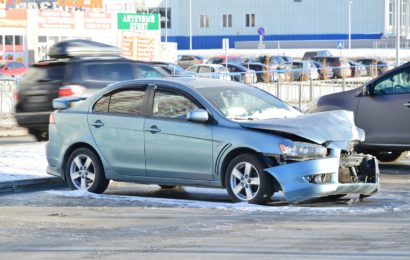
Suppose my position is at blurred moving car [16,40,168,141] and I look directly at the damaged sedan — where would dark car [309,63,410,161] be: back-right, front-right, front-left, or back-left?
front-left

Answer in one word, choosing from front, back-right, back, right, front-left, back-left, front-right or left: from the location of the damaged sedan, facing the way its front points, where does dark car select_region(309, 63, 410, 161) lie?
left

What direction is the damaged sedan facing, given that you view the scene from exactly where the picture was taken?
facing the viewer and to the right of the viewer

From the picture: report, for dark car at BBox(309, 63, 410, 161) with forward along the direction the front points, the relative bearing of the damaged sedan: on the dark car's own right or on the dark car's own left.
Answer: on the dark car's own left

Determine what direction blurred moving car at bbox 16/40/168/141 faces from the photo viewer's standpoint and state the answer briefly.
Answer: facing away from the viewer and to the right of the viewer

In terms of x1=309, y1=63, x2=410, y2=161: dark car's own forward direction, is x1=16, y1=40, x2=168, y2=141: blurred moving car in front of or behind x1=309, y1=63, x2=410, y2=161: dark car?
in front

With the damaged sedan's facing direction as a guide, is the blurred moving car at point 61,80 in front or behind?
behind

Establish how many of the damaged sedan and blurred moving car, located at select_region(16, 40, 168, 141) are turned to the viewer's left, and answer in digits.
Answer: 0

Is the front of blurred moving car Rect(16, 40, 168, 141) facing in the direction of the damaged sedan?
no

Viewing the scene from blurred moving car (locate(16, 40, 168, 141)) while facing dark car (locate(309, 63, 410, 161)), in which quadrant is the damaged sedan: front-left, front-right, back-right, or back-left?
front-right
